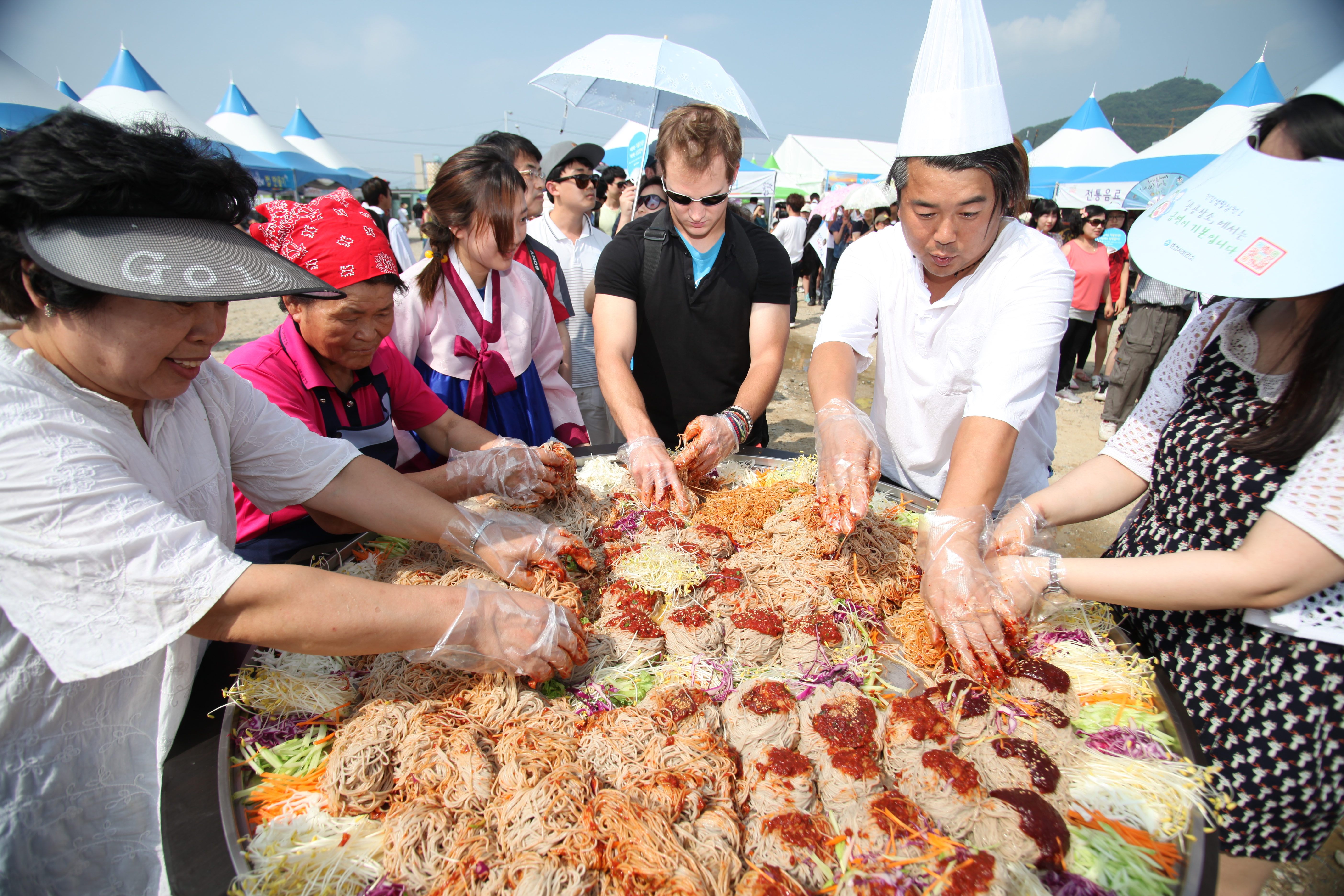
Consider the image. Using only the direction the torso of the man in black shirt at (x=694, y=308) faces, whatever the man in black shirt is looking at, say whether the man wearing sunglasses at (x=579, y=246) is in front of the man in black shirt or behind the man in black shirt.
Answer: behind

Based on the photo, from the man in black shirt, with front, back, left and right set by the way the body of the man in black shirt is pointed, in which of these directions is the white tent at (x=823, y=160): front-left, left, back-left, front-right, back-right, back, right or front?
back

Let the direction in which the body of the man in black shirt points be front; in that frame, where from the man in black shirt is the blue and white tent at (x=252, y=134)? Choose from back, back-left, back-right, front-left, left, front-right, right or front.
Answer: back-right

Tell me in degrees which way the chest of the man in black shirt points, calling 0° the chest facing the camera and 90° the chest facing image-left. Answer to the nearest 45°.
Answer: approximately 0°

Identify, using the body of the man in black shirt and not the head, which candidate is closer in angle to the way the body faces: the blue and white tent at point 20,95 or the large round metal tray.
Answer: the large round metal tray

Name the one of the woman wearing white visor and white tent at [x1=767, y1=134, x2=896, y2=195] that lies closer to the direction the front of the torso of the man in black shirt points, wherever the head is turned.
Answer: the woman wearing white visor

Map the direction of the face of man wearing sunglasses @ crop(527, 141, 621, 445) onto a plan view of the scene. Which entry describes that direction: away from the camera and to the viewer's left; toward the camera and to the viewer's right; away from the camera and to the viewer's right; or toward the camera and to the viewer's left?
toward the camera and to the viewer's right

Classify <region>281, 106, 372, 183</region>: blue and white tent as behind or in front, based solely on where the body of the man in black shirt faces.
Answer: behind

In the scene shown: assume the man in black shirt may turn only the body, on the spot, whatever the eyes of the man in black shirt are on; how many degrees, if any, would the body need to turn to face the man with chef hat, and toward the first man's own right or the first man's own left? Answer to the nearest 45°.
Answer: approximately 45° to the first man's own left

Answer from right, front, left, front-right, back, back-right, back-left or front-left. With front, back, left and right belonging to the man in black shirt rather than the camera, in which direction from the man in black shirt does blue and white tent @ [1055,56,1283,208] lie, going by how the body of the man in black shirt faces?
back-left

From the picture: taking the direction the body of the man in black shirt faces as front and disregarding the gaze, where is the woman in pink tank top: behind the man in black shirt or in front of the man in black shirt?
behind
